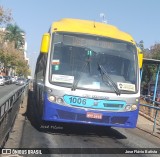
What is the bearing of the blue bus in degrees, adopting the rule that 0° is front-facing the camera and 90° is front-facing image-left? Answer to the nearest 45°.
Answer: approximately 0°

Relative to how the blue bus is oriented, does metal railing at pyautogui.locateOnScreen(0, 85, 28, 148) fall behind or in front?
in front
